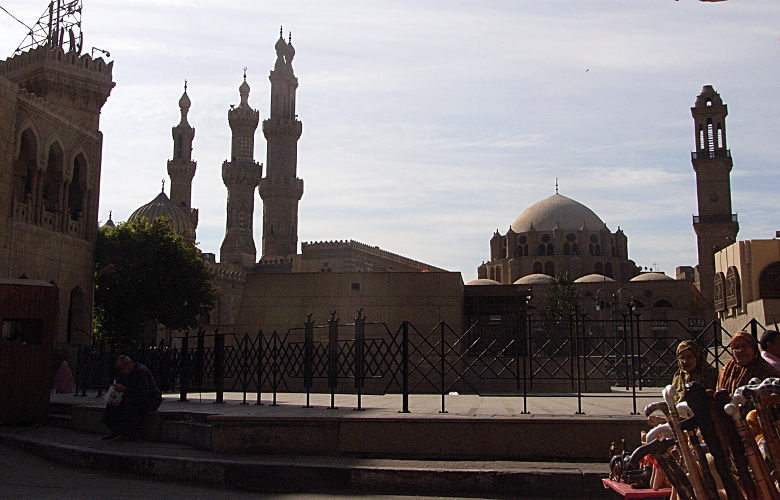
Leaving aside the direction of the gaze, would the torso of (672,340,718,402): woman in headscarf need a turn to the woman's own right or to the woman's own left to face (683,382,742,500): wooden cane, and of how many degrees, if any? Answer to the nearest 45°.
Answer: approximately 45° to the woman's own left

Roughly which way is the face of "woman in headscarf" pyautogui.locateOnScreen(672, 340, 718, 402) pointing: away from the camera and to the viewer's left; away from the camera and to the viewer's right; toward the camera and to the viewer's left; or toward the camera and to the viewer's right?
toward the camera and to the viewer's left

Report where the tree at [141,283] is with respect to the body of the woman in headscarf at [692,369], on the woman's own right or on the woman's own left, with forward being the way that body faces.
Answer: on the woman's own right

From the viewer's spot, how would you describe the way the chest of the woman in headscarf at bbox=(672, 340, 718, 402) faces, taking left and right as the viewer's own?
facing the viewer and to the left of the viewer

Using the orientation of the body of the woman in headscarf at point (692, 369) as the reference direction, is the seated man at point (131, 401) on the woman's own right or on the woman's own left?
on the woman's own right

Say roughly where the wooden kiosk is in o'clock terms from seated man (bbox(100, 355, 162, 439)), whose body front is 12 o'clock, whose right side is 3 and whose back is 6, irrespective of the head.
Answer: The wooden kiosk is roughly at 2 o'clock from the seated man.

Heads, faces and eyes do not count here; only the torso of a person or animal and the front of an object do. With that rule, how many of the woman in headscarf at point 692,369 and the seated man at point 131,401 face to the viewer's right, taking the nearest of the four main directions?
0

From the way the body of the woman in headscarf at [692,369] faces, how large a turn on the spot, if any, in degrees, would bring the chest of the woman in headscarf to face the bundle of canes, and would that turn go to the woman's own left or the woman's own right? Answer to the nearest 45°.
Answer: approximately 45° to the woman's own left
